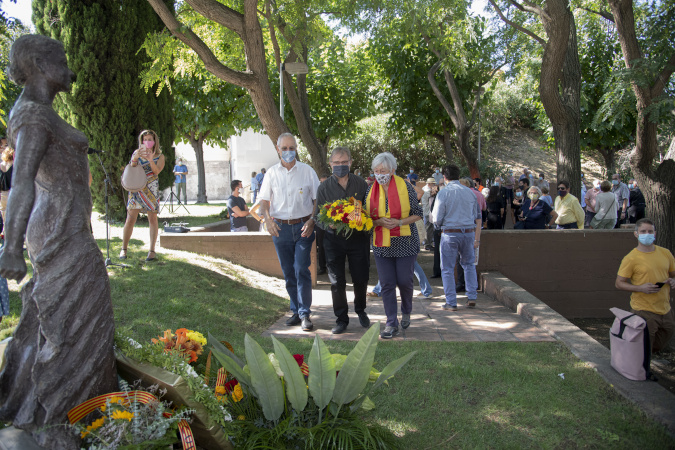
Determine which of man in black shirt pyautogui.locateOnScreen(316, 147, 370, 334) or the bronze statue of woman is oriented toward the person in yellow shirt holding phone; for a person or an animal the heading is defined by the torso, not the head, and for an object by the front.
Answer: the bronze statue of woman

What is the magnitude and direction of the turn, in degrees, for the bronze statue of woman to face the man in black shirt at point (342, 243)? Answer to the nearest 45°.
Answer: approximately 45° to its left

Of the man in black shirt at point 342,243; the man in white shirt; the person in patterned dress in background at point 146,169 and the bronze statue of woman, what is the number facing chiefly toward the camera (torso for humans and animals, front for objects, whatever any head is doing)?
3

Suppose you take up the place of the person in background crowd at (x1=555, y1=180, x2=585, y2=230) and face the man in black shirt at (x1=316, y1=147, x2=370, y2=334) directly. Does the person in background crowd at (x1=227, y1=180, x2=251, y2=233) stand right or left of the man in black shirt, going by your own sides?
right

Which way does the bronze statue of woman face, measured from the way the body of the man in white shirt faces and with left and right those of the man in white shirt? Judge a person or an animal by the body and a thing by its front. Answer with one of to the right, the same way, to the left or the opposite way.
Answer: to the left

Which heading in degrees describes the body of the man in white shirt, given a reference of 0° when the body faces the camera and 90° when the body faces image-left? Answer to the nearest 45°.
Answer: approximately 0°

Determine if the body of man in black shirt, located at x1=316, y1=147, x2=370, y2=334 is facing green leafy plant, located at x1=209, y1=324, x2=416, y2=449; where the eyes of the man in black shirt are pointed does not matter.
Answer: yes

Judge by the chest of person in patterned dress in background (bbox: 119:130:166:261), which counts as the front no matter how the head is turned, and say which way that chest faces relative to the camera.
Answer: toward the camera

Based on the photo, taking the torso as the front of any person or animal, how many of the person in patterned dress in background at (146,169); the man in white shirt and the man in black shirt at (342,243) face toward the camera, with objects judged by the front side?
3

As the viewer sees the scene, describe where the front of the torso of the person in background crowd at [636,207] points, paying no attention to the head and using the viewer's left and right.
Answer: facing the viewer and to the left of the viewer

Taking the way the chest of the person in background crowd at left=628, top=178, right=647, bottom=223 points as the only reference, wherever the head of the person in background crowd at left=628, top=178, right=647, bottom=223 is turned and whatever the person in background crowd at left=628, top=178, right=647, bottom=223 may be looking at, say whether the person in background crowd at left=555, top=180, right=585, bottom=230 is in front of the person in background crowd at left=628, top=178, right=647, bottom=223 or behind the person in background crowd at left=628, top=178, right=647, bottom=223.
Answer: in front

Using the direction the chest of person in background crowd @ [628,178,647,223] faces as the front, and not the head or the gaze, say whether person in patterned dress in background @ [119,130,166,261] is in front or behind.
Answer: in front
